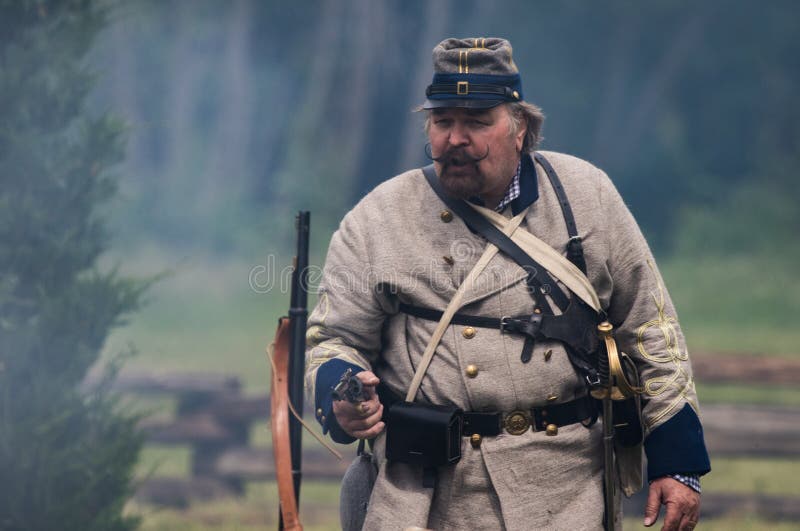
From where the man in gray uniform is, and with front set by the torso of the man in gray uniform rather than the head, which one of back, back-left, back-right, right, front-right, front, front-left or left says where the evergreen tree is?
back-right

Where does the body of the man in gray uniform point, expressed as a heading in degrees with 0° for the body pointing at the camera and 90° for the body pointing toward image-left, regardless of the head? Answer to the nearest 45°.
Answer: approximately 0°
